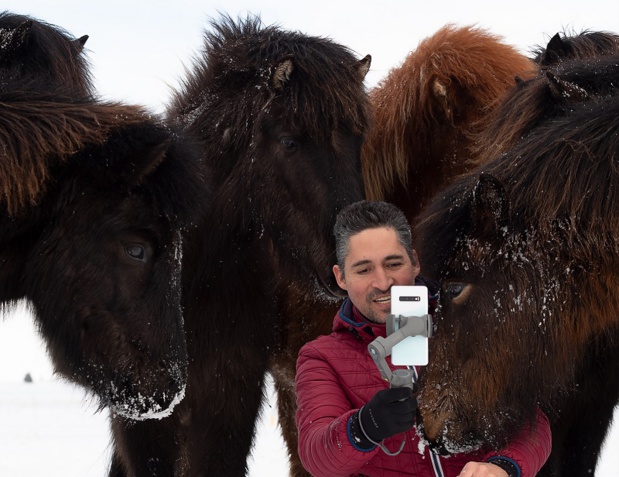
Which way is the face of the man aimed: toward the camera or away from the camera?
toward the camera

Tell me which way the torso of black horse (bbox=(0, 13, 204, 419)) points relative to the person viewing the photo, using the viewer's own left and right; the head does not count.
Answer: facing the viewer and to the right of the viewer

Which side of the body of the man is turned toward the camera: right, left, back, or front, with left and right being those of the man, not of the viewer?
front

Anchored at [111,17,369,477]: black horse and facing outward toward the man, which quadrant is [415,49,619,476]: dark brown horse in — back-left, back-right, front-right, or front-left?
front-left

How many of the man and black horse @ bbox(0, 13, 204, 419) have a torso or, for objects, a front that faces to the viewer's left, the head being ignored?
0

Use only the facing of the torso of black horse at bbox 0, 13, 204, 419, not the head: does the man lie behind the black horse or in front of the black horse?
in front

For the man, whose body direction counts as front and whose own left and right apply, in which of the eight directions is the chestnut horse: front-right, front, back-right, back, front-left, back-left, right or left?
back

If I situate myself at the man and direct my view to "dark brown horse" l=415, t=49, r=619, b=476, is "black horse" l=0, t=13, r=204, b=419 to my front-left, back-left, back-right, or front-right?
back-left

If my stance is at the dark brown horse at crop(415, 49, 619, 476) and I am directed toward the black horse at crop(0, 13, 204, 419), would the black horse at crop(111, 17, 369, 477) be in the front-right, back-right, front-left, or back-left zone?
front-right

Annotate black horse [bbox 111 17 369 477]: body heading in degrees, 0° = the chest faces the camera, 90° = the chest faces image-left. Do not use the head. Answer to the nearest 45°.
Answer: approximately 315°

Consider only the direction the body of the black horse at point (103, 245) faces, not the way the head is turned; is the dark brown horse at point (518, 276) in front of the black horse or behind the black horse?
in front

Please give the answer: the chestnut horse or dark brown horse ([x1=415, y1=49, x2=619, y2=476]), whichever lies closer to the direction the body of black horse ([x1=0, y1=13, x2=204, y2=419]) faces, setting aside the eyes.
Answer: the dark brown horse
